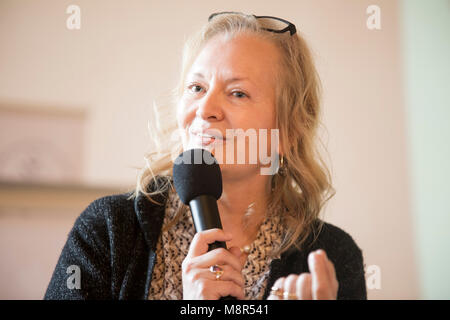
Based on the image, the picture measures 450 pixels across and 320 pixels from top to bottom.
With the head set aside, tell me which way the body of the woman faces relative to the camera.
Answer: toward the camera

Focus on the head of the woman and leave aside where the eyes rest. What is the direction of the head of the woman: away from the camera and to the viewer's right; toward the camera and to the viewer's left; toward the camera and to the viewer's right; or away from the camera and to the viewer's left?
toward the camera and to the viewer's left
